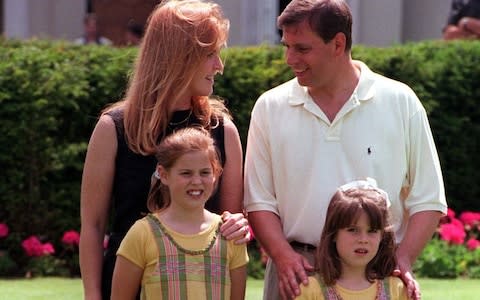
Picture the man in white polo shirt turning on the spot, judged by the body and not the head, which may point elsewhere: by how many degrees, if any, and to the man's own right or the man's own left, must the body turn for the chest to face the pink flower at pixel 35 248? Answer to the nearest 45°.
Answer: approximately 135° to the man's own right

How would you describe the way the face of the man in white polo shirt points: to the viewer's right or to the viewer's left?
to the viewer's left

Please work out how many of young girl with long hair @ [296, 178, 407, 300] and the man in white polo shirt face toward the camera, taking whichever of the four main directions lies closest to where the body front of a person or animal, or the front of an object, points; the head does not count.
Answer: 2

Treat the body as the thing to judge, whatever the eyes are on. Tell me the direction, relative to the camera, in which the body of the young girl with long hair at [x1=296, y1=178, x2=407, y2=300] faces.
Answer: toward the camera

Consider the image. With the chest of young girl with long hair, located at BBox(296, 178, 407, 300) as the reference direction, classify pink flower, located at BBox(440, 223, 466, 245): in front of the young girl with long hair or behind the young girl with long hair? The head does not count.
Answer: behind

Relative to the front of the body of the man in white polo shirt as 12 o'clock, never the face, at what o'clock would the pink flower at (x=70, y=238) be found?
The pink flower is roughly at 5 o'clock from the man in white polo shirt.

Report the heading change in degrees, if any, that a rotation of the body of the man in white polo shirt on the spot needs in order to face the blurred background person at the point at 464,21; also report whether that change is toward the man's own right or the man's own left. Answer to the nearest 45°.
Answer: approximately 180°

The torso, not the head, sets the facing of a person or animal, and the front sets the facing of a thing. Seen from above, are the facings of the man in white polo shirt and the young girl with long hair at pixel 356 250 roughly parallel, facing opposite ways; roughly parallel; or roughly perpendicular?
roughly parallel

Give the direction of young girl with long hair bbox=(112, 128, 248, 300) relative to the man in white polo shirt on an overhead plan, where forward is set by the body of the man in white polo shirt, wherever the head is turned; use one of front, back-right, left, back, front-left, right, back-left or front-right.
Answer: front-right

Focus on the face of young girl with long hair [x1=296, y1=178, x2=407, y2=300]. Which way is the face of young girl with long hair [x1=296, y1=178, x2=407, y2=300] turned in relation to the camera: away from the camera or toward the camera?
toward the camera

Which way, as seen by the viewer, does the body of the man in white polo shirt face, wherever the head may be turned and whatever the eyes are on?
toward the camera
